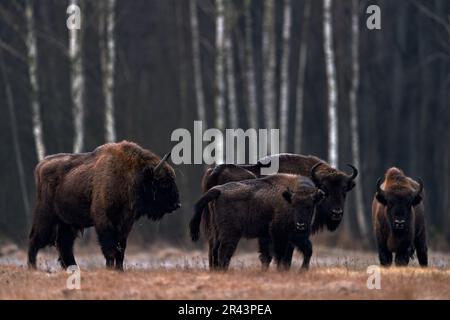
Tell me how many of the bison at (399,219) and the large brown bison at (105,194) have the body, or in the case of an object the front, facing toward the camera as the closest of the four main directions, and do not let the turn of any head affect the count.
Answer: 1

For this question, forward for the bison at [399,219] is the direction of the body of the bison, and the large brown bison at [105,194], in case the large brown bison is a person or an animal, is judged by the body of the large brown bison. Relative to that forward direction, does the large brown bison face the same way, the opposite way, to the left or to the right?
to the left

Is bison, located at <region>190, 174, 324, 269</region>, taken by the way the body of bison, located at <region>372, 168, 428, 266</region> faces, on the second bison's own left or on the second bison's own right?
on the second bison's own right

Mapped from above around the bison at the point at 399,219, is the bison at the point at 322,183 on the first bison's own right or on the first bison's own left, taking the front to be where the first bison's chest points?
on the first bison's own right

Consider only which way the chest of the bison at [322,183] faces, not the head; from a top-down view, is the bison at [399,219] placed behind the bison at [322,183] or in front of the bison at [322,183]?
in front

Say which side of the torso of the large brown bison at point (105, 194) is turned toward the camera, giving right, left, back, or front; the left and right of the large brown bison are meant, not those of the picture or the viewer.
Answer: right

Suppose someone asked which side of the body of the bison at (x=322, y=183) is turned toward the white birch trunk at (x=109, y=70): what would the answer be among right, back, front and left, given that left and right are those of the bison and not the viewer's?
back

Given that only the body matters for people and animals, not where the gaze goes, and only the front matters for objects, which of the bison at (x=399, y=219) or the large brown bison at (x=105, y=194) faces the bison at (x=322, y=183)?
the large brown bison

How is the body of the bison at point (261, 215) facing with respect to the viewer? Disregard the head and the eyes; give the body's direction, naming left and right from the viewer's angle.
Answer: facing the viewer and to the right of the viewer

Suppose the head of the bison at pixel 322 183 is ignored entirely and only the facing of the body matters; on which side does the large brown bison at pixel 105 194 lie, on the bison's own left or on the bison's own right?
on the bison's own right

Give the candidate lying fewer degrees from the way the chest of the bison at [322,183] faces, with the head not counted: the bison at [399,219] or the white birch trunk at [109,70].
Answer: the bison
